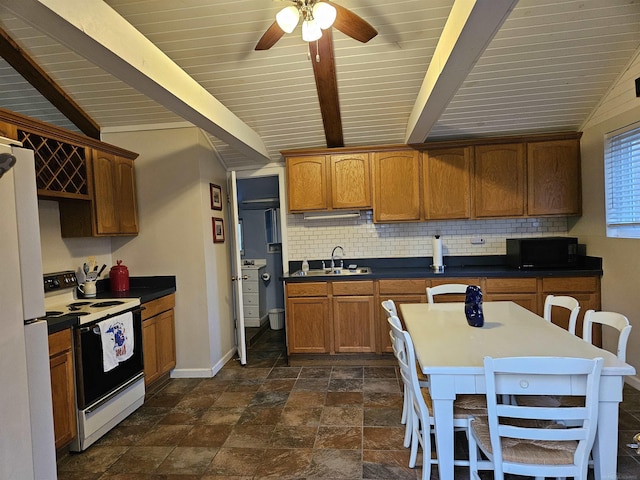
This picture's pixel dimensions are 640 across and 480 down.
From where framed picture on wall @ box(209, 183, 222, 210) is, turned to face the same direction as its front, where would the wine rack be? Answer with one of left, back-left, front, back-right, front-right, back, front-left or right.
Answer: right

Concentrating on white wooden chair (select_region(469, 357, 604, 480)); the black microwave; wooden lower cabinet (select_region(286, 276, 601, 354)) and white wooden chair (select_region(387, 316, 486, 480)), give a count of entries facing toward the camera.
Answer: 2

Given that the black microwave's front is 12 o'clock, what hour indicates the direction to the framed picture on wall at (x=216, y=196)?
The framed picture on wall is roughly at 2 o'clock from the black microwave.

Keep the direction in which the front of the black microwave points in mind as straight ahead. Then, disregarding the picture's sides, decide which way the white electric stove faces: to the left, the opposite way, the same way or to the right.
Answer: to the left

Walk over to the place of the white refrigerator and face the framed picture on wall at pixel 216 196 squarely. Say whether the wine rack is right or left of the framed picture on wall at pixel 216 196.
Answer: left

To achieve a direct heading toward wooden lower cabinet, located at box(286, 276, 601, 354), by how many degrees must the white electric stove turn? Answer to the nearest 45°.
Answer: approximately 45° to its left

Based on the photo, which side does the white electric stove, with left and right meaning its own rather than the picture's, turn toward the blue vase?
front

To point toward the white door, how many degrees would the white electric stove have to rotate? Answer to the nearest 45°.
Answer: approximately 90° to its left

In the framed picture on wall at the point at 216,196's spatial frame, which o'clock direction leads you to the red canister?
The red canister is roughly at 4 o'clock from the framed picture on wall.

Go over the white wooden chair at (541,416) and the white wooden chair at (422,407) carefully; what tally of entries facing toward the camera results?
0

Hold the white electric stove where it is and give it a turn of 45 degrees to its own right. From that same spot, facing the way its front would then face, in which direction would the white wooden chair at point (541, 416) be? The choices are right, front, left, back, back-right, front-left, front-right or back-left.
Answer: front-left

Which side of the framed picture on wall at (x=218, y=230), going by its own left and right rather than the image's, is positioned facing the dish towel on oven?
right

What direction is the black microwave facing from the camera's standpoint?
toward the camera

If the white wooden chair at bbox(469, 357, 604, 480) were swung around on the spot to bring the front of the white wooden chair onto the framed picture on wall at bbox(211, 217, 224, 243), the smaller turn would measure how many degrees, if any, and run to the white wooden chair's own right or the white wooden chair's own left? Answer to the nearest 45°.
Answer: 0° — it already faces it

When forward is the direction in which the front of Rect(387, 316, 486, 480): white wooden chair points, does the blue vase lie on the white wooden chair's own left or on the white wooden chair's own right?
on the white wooden chair's own left

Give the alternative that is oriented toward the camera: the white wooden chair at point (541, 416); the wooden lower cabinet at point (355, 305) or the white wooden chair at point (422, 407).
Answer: the wooden lower cabinet

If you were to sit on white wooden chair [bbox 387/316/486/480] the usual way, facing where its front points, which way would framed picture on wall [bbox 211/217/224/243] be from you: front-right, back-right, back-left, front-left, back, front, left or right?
back-left

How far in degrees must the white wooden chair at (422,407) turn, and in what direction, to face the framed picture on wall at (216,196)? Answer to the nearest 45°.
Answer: approximately 135° to its left

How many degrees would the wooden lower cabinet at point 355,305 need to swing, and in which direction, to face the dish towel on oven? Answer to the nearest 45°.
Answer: approximately 45° to its right

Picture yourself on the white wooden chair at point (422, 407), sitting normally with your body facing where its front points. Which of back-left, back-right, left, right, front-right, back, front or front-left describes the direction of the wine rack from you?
back
